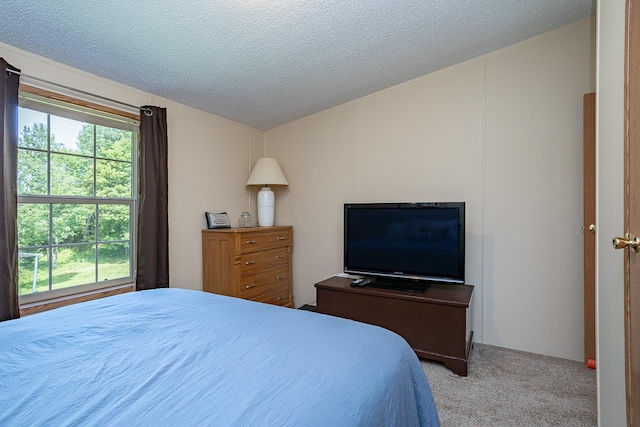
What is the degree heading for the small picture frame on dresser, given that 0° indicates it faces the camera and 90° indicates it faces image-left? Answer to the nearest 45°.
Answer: approximately 315°

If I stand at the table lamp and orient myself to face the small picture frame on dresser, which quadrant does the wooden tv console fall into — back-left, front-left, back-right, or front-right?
back-left

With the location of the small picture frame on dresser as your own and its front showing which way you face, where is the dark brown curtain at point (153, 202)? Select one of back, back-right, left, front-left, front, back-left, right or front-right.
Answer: right

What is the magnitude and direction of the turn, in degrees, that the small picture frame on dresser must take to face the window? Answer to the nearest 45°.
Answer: approximately 90° to its right

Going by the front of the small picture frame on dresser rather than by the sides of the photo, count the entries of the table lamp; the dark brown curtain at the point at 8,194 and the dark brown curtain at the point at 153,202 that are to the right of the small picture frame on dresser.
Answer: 2

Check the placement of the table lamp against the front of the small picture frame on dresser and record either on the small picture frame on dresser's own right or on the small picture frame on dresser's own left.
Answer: on the small picture frame on dresser's own left

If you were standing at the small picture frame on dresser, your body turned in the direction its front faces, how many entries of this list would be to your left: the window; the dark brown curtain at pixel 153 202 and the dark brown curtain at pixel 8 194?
0

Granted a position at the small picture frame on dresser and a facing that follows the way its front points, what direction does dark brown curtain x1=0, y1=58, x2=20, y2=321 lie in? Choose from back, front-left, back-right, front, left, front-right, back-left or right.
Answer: right
